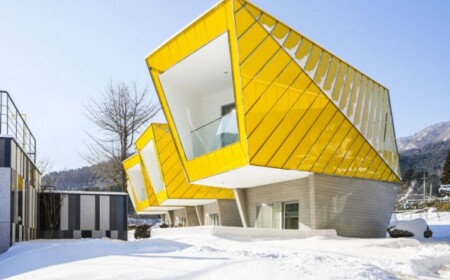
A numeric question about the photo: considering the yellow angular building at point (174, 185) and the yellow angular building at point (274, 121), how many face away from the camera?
0

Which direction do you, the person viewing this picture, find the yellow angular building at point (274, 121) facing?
facing the viewer and to the left of the viewer

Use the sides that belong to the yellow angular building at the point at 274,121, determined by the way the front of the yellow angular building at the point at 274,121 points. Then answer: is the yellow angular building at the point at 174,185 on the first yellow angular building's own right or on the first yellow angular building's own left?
on the first yellow angular building's own right

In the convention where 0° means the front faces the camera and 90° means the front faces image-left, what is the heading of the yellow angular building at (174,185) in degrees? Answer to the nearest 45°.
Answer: approximately 45°

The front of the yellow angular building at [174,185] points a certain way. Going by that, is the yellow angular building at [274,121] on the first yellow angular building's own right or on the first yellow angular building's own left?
on the first yellow angular building's own left

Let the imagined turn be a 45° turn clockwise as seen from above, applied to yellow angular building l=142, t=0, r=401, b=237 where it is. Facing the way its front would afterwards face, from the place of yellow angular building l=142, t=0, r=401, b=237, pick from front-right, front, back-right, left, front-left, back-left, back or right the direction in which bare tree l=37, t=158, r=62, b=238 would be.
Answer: front

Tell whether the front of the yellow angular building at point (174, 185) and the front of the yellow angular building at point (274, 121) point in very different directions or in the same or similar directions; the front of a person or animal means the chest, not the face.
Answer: same or similar directions
